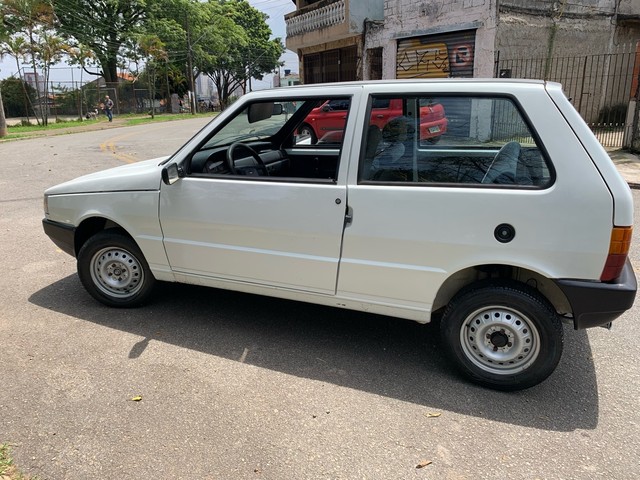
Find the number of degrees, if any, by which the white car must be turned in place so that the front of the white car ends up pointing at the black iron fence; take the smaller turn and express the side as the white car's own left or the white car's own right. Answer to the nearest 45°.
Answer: approximately 135° to the white car's own right

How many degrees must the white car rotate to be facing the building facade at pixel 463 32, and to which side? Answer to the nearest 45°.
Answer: approximately 90° to its right

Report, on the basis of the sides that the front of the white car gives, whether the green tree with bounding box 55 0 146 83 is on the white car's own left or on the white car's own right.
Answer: on the white car's own right

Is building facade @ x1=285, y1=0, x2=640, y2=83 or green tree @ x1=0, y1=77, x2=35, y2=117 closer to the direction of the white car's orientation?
the green tree

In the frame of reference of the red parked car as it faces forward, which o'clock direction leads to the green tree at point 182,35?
The green tree is roughly at 1 o'clock from the red parked car.

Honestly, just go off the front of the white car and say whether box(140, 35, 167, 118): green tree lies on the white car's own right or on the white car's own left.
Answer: on the white car's own right

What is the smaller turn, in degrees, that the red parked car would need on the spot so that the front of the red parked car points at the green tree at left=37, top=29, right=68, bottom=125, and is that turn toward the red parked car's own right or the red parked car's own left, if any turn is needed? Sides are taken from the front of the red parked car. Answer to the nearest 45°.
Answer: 0° — it already faces it

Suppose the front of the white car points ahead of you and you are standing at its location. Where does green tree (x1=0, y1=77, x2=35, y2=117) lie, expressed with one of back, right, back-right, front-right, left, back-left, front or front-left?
front-right

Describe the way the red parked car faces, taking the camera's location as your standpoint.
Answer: facing away from the viewer and to the left of the viewer

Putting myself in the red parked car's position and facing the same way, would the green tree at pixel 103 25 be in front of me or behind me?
in front

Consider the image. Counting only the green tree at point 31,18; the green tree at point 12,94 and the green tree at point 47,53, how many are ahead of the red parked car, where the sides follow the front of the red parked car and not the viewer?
3

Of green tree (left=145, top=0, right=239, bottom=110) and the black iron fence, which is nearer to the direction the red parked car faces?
the green tree

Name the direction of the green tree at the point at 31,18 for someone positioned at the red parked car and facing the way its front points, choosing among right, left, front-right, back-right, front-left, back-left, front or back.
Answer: front

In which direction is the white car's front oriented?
to the viewer's left
